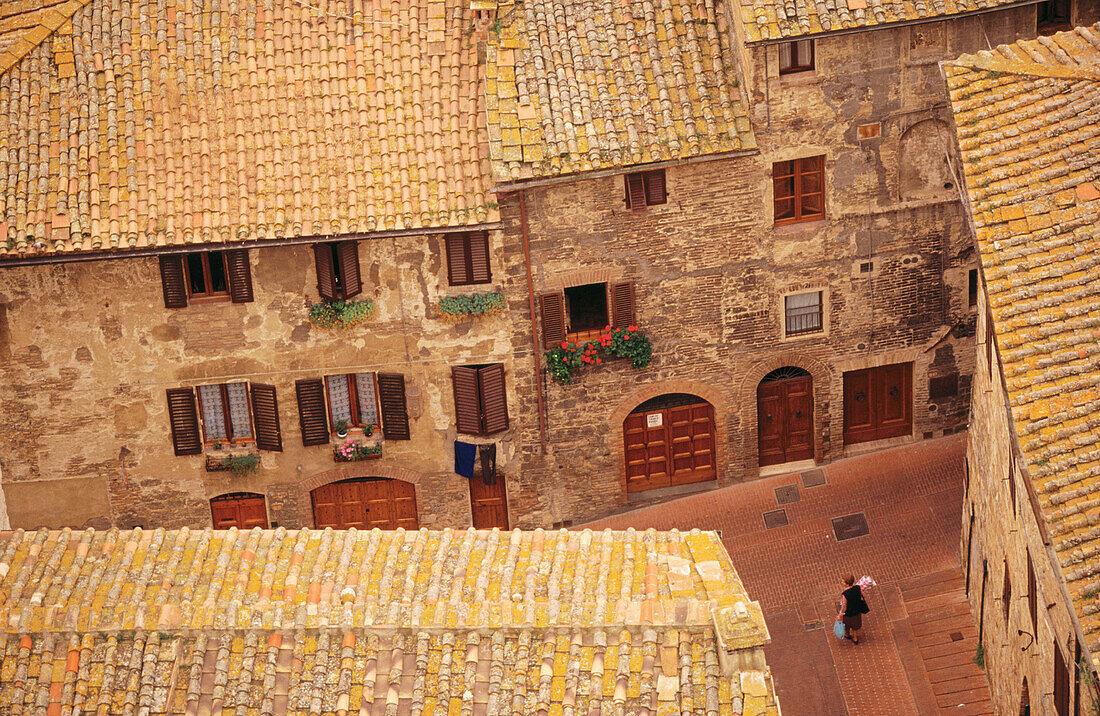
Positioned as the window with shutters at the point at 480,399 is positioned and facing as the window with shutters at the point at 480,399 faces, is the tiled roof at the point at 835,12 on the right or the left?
on its left

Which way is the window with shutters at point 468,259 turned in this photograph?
toward the camera

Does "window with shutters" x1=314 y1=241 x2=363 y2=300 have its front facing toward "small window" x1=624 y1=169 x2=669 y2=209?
no

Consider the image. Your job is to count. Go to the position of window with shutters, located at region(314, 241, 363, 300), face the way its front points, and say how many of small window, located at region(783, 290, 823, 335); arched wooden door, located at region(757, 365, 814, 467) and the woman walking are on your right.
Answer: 0

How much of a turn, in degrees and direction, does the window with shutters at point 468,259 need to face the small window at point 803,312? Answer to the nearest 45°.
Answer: approximately 90° to its left

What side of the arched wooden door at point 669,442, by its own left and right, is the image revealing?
front

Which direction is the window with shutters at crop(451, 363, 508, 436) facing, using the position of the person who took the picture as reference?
facing the viewer

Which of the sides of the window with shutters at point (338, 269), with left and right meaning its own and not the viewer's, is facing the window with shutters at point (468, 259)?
left

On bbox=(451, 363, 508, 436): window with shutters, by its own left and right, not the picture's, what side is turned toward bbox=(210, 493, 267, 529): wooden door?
right

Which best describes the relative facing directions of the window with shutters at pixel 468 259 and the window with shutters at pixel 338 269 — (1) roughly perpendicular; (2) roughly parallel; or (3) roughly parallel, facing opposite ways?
roughly parallel

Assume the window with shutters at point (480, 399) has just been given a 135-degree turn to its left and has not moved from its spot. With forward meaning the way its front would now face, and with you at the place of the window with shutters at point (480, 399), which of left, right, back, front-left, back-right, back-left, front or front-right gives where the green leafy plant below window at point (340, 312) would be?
back-left

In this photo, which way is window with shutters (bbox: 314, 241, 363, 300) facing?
toward the camera

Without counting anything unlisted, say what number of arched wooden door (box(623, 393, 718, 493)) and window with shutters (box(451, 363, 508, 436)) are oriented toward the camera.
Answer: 2

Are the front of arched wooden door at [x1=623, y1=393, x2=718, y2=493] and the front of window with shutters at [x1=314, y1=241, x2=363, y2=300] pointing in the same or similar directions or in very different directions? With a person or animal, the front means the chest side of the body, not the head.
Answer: same or similar directions

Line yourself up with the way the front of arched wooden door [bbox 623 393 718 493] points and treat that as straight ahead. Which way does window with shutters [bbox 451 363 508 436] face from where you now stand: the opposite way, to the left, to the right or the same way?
the same way

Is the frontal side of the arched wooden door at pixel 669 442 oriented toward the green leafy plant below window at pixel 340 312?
no

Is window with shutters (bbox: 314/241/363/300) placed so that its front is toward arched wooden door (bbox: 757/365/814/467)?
no

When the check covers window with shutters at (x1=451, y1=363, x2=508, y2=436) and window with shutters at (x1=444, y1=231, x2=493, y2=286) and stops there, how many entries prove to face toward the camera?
2

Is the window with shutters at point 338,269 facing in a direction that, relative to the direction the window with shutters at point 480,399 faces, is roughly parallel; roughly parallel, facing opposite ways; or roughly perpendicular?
roughly parallel
